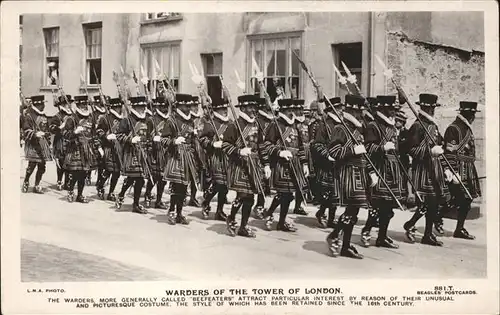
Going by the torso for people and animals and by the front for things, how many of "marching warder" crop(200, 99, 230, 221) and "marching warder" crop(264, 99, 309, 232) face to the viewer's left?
0
